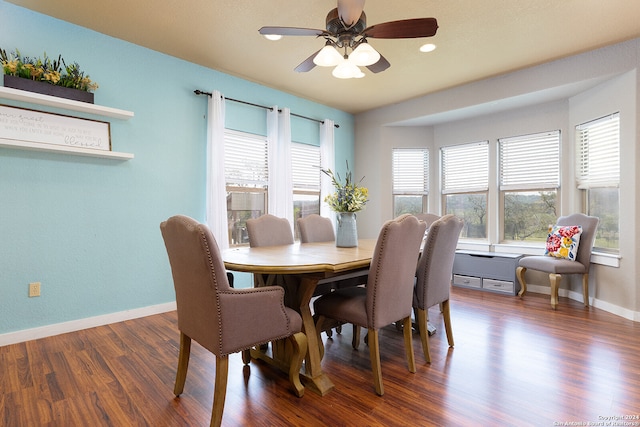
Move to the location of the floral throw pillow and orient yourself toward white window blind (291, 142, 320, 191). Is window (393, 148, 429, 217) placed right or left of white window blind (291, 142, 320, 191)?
right

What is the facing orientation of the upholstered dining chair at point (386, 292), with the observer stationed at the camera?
facing away from the viewer and to the left of the viewer

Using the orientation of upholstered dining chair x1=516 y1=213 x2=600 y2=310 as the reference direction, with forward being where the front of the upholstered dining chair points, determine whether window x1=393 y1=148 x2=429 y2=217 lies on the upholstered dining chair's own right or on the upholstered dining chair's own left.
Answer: on the upholstered dining chair's own right

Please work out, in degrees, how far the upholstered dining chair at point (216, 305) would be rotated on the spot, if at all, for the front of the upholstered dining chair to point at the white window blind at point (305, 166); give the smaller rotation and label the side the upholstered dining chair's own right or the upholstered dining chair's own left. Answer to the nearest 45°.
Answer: approximately 45° to the upholstered dining chair's own left

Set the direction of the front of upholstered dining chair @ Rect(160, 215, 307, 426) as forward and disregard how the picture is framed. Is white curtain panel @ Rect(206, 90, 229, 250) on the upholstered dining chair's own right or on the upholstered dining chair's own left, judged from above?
on the upholstered dining chair's own left

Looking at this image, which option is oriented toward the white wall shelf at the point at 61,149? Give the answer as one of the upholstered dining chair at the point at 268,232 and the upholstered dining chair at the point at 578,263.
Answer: the upholstered dining chair at the point at 578,263

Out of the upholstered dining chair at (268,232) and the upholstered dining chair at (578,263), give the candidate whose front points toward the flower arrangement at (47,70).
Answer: the upholstered dining chair at (578,263)

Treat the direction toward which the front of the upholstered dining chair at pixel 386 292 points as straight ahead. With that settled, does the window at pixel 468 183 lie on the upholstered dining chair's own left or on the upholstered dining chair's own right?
on the upholstered dining chair's own right

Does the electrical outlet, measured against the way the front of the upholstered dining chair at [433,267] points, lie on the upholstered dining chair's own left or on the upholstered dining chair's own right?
on the upholstered dining chair's own left

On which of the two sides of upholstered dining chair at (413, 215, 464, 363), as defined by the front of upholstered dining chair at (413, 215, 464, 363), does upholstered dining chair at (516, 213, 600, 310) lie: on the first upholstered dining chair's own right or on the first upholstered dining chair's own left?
on the first upholstered dining chair's own right

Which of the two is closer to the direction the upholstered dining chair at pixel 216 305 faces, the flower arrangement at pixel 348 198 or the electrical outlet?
the flower arrangement
